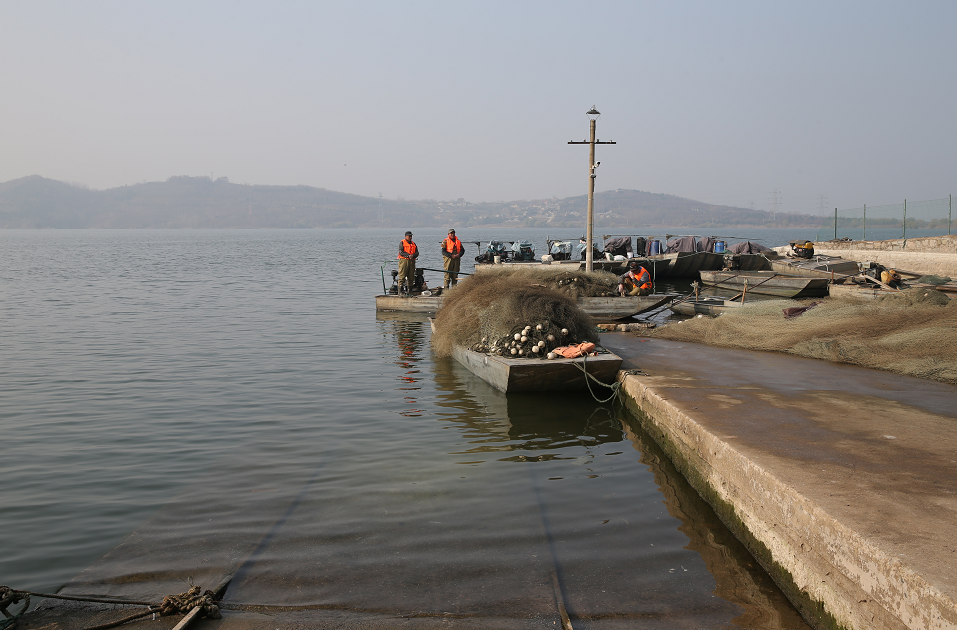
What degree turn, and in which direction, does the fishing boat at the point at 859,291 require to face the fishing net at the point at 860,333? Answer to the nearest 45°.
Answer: approximately 90° to its right

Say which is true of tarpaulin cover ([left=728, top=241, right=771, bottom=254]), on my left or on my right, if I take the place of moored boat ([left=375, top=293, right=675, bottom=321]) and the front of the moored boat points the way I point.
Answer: on my left

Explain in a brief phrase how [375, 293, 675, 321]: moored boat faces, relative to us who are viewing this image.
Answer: facing to the right of the viewer

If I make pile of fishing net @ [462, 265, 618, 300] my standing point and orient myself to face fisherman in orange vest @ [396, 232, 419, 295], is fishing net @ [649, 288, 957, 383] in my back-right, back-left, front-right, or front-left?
back-left

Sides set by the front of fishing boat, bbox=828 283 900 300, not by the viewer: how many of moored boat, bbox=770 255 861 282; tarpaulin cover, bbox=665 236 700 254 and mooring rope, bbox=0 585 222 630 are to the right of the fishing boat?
2

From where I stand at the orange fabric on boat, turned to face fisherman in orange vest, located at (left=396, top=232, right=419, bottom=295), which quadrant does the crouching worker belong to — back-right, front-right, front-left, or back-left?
front-right

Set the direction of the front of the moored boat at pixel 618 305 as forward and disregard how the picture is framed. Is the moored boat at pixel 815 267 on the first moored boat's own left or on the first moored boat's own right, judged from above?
on the first moored boat's own left
